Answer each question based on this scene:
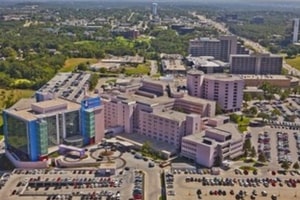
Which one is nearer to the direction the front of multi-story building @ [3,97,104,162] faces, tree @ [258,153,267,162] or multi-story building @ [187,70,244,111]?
the tree

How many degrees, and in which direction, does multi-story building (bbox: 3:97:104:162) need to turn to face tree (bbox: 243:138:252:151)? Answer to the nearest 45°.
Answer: approximately 45° to its left

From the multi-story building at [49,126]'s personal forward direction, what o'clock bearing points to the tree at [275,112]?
The tree is roughly at 10 o'clock from the multi-story building.

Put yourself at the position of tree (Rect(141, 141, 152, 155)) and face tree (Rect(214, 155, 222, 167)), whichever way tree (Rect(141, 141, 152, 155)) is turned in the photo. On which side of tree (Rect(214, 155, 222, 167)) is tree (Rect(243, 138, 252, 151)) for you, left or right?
left

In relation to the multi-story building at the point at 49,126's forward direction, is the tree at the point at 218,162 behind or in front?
in front

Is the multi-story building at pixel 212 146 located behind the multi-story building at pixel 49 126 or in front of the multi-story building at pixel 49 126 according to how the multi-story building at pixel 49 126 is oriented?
in front

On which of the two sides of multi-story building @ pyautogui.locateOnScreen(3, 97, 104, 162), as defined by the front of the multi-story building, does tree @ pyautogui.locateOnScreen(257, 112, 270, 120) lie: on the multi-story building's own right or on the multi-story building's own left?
on the multi-story building's own left

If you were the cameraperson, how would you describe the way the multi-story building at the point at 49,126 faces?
facing the viewer and to the right of the viewer

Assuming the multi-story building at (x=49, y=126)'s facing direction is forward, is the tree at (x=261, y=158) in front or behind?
in front

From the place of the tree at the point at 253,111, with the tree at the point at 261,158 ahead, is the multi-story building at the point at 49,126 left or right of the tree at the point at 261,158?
right

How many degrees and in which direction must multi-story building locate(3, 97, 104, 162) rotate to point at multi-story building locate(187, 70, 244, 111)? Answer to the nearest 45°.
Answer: approximately 90° to its left
